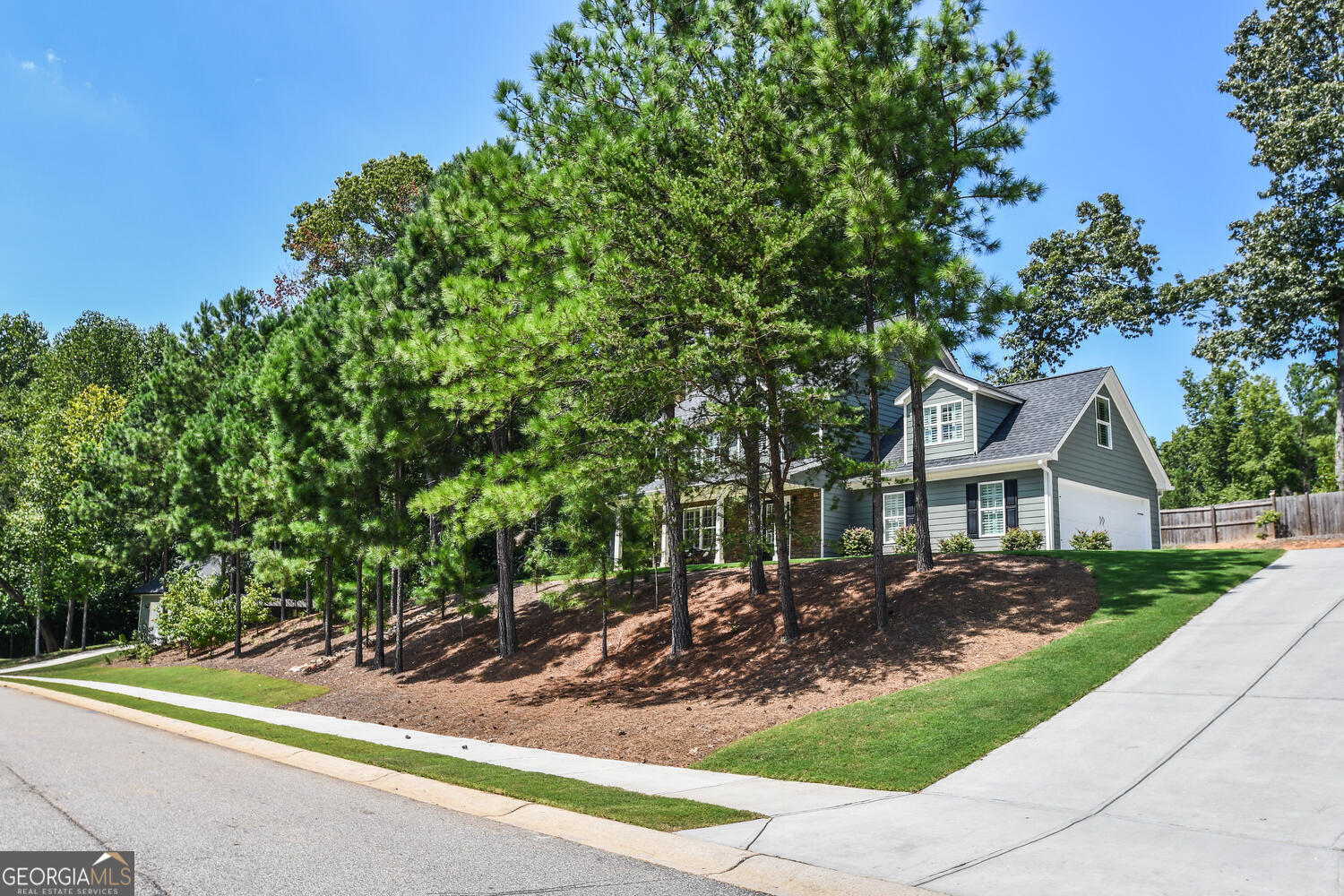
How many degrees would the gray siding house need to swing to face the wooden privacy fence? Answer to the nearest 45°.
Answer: approximately 135° to its left

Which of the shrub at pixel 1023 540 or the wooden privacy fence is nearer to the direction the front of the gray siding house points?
the shrub

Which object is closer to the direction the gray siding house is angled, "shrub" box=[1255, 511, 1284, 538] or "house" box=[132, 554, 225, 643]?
the house

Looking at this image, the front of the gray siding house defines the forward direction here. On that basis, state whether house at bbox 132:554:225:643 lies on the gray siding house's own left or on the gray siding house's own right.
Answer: on the gray siding house's own right

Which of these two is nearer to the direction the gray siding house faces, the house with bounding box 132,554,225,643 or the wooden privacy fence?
the house

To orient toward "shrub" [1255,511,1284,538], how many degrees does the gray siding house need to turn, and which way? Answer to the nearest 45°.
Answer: approximately 135° to its left

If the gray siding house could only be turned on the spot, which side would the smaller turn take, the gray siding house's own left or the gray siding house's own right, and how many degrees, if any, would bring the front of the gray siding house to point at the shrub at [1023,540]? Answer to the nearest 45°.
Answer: approximately 45° to the gray siding house's own left

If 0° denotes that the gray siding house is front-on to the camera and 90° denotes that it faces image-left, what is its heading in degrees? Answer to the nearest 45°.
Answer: approximately 45°
